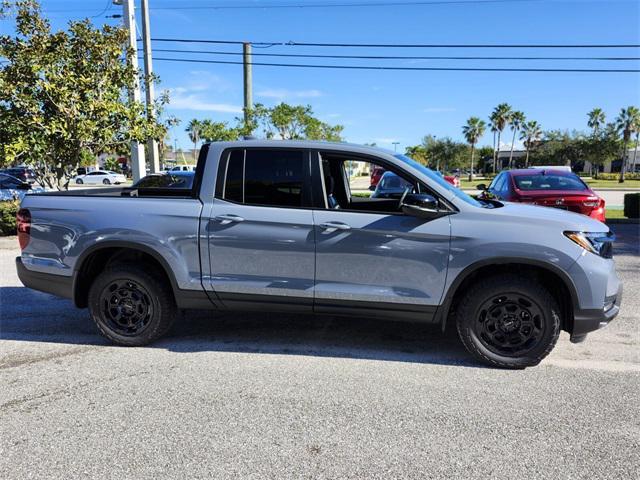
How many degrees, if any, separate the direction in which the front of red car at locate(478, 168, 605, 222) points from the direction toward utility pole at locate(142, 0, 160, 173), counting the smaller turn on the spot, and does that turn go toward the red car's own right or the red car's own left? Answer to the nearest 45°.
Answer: approximately 45° to the red car's own left

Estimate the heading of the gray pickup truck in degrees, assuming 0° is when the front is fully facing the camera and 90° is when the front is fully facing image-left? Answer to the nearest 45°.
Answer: approximately 270°

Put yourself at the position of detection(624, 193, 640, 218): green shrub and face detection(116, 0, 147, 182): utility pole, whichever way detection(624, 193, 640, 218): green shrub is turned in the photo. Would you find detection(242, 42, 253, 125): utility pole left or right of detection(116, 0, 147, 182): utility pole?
right

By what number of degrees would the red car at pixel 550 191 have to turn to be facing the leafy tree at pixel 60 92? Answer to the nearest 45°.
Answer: approximately 45° to its left

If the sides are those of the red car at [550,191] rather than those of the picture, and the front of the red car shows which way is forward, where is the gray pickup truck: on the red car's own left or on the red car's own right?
on the red car's own left

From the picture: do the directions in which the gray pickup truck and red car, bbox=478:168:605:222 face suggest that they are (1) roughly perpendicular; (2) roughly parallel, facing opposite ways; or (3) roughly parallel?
roughly perpendicular

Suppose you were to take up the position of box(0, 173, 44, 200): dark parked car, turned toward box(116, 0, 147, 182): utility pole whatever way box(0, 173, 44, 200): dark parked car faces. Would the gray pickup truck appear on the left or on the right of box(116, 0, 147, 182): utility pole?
right

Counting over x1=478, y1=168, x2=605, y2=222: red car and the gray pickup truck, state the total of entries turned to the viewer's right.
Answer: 1

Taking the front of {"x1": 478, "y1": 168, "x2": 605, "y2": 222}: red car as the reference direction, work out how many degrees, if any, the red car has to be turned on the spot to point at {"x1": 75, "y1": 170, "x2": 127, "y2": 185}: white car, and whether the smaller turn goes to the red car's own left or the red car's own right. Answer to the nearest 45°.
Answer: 0° — it already faces it

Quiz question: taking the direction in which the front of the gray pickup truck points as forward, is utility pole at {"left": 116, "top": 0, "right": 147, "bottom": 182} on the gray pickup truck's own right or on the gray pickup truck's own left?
on the gray pickup truck's own left

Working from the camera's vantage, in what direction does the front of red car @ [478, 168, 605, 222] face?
facing away from the viewer and to the left of the viewer
